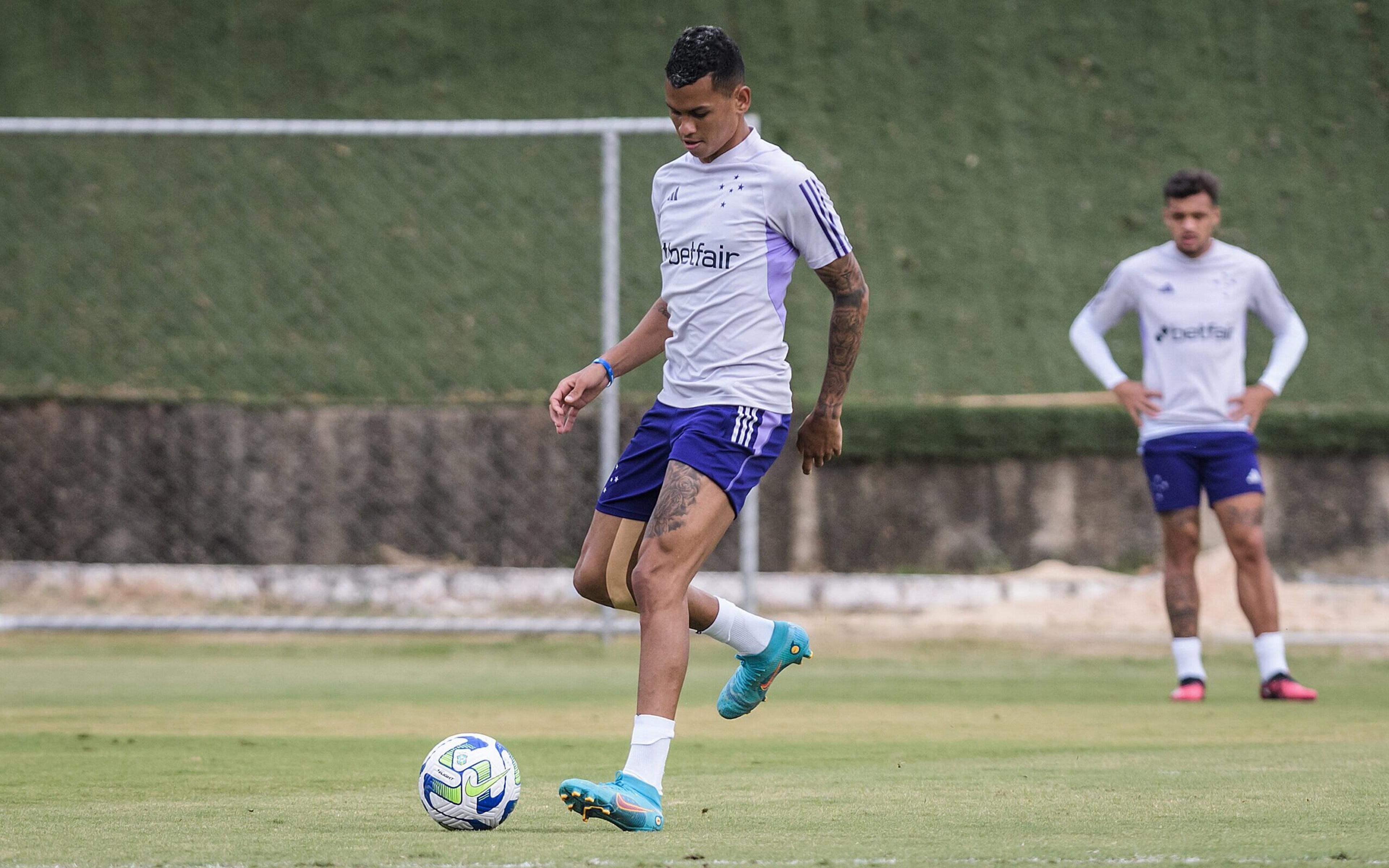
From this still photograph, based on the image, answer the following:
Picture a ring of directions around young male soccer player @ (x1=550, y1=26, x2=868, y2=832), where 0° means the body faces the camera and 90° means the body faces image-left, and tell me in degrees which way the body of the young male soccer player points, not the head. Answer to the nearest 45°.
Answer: approximately 45°

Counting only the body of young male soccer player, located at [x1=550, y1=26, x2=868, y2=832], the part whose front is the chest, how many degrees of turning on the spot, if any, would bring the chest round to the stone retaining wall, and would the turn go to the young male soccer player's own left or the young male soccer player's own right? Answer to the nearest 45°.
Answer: approximately 135° to the young male soccer player's own right

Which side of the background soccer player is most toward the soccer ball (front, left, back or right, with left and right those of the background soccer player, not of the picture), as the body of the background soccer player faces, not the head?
front

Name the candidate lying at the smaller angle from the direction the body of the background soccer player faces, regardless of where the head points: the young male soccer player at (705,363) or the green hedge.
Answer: the young male soccer player

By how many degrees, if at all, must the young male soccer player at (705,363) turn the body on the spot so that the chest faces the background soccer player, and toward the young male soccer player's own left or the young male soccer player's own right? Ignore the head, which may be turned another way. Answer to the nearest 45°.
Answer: approximately 180°

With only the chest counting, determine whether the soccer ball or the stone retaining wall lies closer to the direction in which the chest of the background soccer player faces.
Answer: the soccer ball

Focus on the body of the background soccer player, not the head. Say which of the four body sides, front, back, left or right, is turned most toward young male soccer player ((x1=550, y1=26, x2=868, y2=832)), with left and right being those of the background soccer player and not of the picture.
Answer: front

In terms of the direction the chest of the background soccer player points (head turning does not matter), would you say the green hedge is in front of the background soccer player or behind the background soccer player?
behind

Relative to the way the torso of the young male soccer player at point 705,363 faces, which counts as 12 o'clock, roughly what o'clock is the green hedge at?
The green hedge is roughly at 5 o'clock from the young male soccer player.

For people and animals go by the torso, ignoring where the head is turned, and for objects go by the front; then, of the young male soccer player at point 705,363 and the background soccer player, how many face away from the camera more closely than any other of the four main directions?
0
